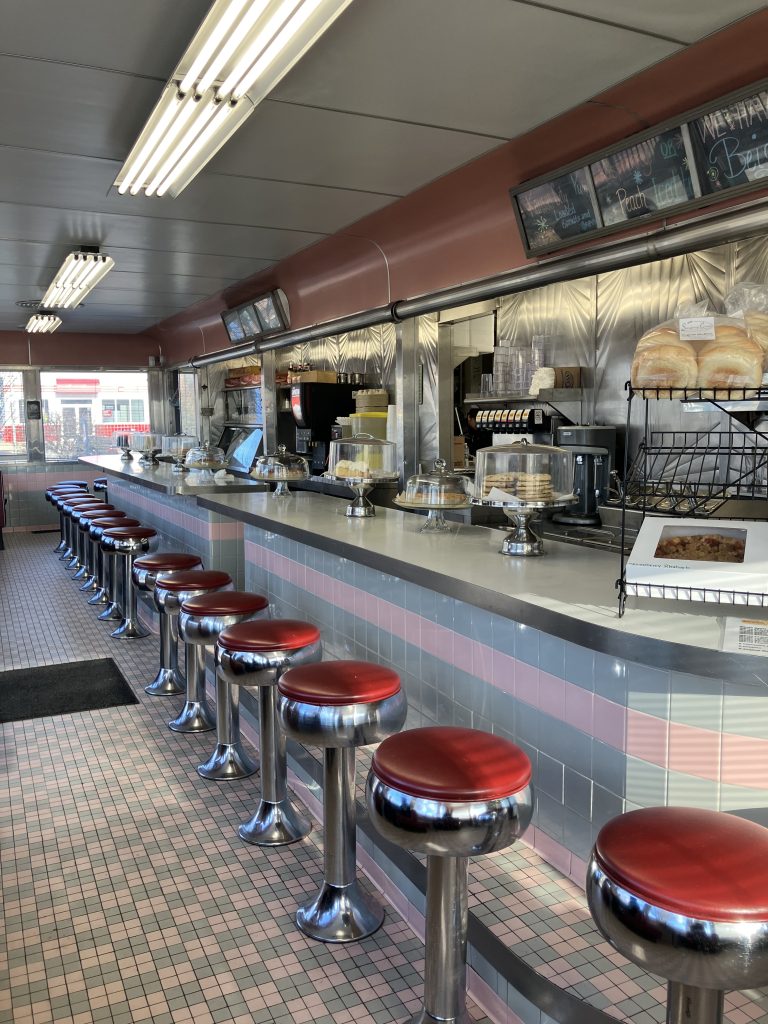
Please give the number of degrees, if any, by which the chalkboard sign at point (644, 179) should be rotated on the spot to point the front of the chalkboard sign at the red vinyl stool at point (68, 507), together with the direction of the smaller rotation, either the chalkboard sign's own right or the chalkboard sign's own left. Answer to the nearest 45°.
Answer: approximately 90° to the chalkboard sign's own right

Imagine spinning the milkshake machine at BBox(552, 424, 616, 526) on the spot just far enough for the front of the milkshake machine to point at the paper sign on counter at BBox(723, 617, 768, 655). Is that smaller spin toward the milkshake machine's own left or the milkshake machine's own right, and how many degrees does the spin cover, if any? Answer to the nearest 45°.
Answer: approximately 45° to the milkshake machine's own left

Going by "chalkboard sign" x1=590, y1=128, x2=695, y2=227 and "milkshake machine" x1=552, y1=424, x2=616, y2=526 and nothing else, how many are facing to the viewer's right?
0

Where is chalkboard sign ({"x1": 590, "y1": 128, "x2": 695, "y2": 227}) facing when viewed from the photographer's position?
facing the viewer and to the left of the viewer

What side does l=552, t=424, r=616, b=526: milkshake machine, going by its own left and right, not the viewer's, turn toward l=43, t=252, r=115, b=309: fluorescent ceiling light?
right

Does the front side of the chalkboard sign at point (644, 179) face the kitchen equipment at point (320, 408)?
no

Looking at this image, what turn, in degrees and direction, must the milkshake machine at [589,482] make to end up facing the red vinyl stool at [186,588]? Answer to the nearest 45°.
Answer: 0° — it already faces it

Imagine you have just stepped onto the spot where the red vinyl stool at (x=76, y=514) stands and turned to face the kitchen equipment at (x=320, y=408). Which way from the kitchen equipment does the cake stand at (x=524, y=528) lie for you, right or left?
right

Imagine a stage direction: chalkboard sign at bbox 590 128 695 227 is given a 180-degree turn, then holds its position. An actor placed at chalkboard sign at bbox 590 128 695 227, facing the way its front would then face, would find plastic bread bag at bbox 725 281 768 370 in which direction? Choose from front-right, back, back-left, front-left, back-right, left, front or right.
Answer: back-right

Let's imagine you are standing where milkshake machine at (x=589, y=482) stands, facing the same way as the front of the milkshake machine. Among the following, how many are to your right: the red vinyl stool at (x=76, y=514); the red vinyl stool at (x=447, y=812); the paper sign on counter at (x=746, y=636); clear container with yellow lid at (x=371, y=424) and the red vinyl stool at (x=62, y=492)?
3

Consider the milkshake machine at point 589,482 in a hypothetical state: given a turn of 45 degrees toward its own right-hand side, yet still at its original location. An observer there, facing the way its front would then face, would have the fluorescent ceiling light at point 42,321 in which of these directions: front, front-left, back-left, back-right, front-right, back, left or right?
front-right

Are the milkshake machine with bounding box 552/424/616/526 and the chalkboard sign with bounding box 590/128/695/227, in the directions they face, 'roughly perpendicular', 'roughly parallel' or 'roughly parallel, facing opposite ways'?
roughly parallel

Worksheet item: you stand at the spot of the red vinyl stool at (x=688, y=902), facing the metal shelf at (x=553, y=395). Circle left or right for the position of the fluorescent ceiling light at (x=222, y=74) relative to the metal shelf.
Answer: left

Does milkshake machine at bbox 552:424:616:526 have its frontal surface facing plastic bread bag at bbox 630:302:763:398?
no
